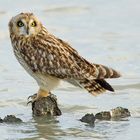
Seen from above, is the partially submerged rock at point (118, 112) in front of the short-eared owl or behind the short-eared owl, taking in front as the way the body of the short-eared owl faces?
behind

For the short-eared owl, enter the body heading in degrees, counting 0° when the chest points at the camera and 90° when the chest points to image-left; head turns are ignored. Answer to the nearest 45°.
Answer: approximately 90°
